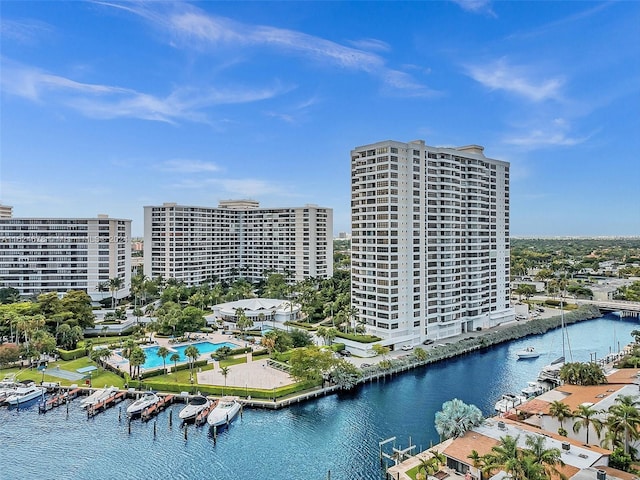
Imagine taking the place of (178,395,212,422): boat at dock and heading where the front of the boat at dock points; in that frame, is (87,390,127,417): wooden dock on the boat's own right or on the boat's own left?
on the boat's own right

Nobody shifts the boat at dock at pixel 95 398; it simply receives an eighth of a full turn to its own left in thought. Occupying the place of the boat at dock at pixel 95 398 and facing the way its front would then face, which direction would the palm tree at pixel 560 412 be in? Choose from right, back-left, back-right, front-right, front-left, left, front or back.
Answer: front-left

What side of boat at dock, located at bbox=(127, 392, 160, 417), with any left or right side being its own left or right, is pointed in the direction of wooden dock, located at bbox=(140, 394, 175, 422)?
left

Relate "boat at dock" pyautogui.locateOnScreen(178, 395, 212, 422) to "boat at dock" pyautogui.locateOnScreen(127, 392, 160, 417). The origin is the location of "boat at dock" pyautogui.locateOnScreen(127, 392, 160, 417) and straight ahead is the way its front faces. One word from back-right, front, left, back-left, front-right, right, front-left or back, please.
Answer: left

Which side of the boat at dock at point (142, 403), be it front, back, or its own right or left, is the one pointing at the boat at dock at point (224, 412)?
left

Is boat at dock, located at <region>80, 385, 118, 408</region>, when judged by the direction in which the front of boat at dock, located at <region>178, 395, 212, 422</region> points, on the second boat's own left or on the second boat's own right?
on the second boat's own right

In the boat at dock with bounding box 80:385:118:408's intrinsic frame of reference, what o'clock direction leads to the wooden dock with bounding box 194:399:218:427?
The wooden dock is roughly at 9 o'clock from the boat at dock.

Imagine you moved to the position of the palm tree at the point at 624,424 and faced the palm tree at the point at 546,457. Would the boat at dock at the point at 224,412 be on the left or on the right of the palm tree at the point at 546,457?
right

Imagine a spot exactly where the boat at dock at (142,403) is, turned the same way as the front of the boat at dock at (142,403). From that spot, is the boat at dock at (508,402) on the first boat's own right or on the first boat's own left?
on the first boat's own left

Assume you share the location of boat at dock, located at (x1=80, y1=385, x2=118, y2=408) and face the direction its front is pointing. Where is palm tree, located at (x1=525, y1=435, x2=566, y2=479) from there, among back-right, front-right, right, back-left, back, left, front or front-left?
left

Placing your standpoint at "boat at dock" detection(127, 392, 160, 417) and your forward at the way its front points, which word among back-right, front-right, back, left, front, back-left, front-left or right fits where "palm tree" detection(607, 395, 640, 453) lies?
left

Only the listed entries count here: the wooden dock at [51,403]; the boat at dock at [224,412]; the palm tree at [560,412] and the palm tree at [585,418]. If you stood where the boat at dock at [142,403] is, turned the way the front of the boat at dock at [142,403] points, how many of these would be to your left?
3

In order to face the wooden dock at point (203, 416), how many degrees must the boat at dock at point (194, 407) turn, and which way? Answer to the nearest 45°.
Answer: approximately 90° to its left

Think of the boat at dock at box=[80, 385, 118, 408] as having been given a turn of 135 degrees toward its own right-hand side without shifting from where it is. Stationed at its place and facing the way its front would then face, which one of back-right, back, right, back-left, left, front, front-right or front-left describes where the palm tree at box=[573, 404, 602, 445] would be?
back-right

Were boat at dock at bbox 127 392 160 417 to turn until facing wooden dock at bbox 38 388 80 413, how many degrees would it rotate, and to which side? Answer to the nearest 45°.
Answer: approximately 90° to its right

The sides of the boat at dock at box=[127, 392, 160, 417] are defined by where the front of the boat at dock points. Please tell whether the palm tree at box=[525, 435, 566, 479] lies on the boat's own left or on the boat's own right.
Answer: on the boat's own left

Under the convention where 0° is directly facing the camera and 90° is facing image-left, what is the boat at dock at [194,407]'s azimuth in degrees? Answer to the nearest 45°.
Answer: approximately 45°
